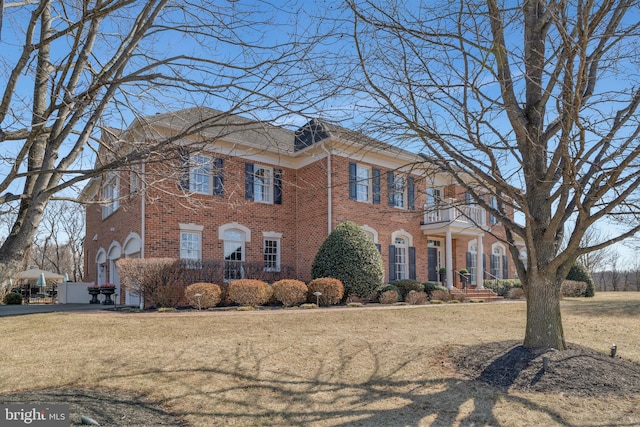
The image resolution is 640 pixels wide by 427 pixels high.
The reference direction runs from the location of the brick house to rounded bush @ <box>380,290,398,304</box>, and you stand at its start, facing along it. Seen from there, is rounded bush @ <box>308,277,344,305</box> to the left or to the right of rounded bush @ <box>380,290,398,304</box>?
right

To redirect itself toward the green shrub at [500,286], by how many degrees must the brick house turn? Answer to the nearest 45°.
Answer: approximately 90° to its left

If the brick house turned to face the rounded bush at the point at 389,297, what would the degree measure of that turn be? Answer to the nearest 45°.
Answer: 0° — it already faces it

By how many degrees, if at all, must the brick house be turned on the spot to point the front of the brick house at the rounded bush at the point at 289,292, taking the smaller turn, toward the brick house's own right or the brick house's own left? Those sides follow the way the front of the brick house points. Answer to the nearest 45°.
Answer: approximately 45° to the brick house's own right
